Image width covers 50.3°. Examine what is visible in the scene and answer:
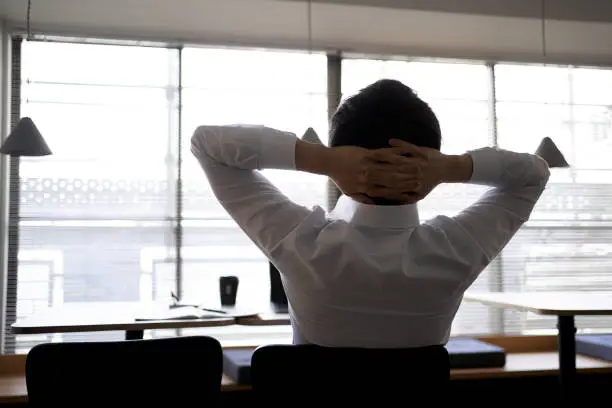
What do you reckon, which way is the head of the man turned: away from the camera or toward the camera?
away from the camera

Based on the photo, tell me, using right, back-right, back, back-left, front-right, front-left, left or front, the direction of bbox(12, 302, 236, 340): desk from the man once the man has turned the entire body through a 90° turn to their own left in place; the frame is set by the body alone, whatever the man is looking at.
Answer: front-right

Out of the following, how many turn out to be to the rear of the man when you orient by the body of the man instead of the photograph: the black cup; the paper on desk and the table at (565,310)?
0

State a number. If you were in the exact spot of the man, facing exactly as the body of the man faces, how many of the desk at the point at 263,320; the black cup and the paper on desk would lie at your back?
0

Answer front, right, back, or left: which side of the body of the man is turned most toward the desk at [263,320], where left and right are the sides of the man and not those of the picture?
front

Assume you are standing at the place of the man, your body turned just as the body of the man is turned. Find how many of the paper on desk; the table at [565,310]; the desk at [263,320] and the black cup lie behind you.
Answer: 0

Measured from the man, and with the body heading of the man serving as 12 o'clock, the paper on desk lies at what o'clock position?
The paper on desk is roughly at 11 o'clock from the man.

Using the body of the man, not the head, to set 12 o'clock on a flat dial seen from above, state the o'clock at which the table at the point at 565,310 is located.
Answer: The table is roughly at 1 o'clock from the man.

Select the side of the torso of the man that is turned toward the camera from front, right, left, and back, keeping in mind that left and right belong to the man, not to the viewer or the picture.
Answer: back
